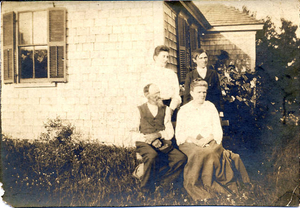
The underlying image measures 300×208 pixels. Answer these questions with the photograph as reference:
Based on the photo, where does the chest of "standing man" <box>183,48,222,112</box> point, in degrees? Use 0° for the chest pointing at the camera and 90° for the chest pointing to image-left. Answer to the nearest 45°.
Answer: approximately 0°

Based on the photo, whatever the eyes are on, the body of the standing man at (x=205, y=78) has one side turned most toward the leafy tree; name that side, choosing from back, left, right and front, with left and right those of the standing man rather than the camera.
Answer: left
